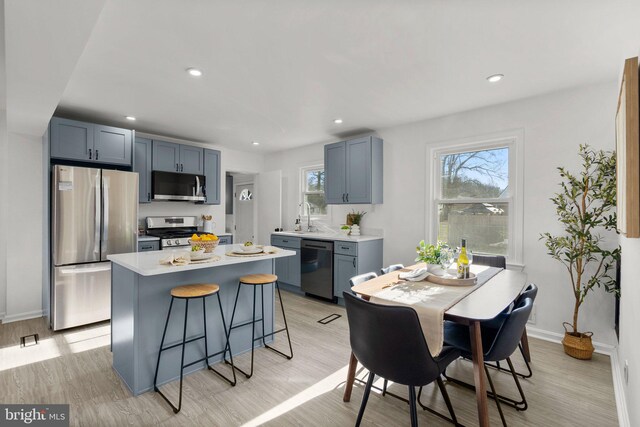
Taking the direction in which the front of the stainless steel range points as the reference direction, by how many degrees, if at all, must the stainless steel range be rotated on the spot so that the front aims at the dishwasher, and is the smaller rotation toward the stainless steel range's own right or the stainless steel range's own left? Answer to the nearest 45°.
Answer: approximately 45° to the stainless steel range's own left

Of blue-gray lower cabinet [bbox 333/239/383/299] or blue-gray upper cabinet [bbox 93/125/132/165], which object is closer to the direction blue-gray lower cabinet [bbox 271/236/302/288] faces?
the blue-gray upper cabinet

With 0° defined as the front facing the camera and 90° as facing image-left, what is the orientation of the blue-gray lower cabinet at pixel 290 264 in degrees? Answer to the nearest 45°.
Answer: approximately 45°

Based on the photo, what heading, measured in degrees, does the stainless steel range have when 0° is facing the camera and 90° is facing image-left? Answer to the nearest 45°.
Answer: approximately 0°

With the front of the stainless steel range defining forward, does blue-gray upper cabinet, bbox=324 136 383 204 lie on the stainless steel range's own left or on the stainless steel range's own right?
on the stainless steel range's own left

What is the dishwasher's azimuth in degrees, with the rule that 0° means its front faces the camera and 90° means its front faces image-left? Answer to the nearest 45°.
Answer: approximately 45°

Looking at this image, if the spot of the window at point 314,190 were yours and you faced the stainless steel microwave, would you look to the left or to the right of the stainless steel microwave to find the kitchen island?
left

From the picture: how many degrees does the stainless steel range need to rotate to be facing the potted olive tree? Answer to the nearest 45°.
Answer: approximately 45° to its left
